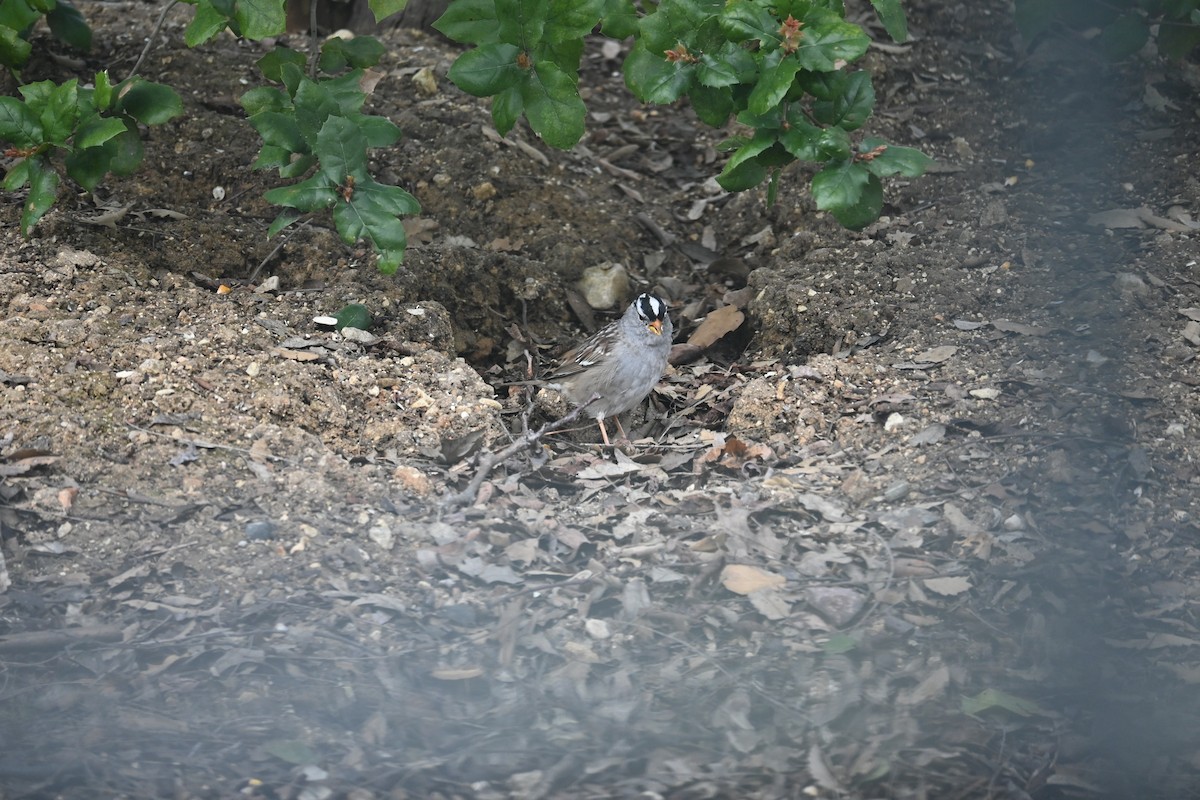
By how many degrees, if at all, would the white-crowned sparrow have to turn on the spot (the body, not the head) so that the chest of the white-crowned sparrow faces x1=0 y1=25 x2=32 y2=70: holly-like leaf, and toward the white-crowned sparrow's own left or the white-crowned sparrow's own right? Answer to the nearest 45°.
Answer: approximately 135° to the white-crowned sparrow's own right

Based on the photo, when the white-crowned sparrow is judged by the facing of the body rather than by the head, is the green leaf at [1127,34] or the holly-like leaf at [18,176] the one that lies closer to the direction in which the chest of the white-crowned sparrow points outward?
the green leaf

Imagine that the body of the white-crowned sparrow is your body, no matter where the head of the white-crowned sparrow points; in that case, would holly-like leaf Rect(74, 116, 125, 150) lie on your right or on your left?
on your right

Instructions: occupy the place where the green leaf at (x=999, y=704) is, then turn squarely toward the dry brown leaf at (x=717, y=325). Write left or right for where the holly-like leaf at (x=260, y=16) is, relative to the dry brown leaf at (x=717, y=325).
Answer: left

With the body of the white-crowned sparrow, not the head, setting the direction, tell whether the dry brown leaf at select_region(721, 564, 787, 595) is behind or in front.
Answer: in front

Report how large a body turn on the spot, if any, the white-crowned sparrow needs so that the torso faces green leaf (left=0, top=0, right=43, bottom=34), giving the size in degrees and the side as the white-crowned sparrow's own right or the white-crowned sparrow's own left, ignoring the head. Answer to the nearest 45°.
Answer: approximately 135° to the white-crowned sparrow's own right

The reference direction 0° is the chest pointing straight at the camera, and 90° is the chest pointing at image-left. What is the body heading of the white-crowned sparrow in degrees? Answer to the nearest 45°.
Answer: approximately 315°
